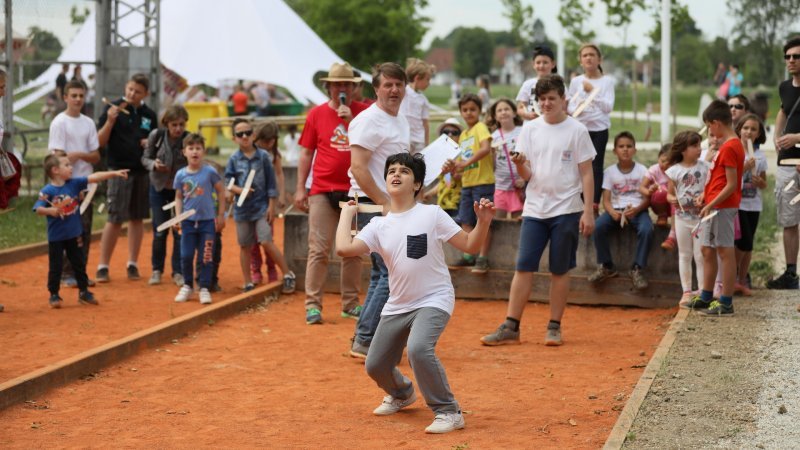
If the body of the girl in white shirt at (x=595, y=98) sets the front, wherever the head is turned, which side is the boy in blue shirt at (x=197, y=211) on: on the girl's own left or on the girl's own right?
on the girl's own right

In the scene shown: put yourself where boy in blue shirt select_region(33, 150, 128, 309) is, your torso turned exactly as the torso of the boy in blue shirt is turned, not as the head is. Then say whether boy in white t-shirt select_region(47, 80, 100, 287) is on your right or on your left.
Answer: on your left

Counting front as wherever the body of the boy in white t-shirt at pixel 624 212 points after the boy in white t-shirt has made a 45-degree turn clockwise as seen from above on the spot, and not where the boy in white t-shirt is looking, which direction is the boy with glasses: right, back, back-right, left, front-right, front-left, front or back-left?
front-right

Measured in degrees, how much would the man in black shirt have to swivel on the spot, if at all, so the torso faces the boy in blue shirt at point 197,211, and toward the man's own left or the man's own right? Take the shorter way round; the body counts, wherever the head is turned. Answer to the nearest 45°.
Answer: approximately 45° to the man's own right

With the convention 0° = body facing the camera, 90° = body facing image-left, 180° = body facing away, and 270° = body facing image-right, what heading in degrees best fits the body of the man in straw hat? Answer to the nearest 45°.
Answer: approximately 0°

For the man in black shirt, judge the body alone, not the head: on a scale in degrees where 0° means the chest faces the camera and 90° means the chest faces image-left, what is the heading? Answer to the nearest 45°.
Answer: approximately 45°
